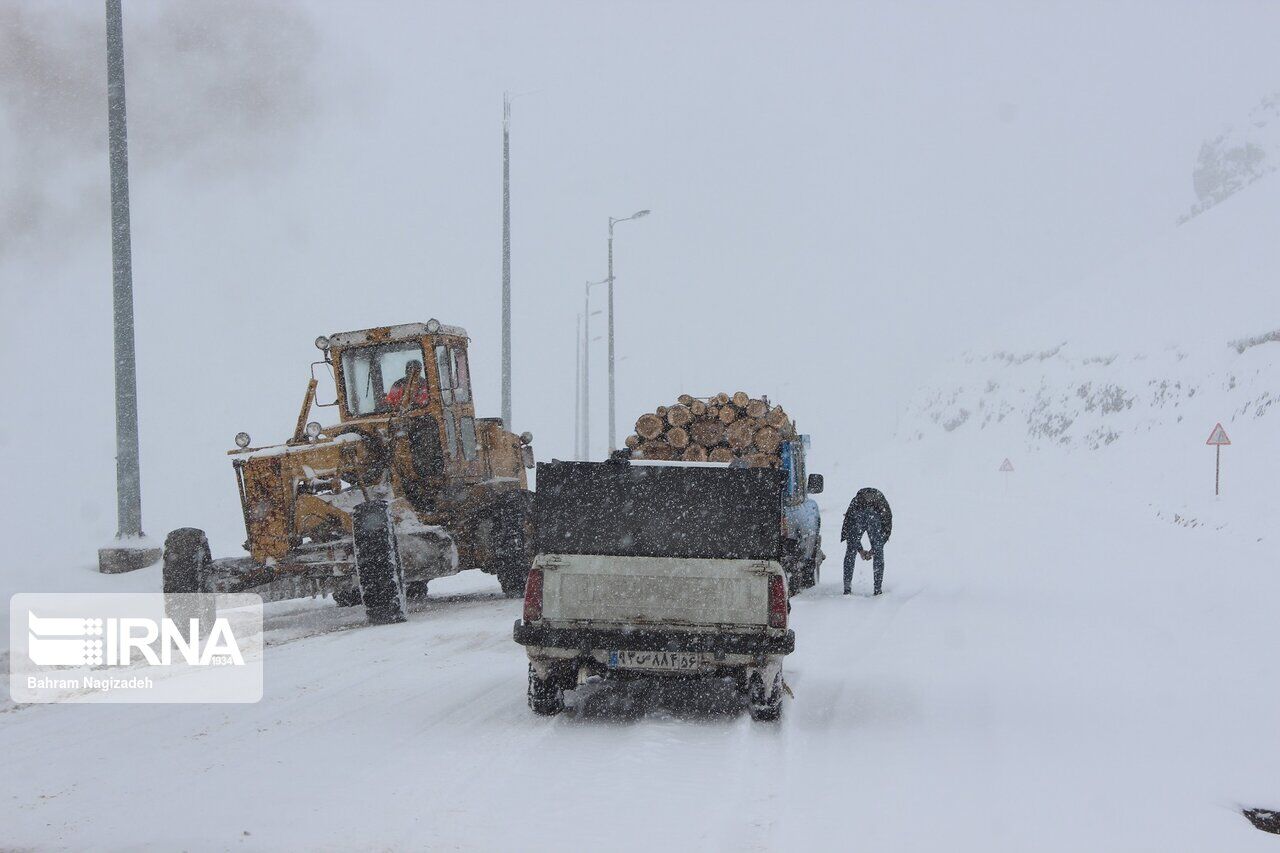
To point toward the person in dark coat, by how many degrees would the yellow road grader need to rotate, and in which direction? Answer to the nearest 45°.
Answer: approximately 135° to its left

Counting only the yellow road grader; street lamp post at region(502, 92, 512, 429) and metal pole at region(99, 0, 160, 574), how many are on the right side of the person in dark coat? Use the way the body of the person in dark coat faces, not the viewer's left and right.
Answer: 0

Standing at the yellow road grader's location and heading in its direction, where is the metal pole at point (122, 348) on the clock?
The metal pole is roughly at 2 o'clock from the yellow road grader.

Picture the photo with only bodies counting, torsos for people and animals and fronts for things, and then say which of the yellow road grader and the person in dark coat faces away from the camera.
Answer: the person in dark coat

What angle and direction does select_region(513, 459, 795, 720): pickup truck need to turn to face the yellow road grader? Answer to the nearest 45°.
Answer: approximately 45° to its left

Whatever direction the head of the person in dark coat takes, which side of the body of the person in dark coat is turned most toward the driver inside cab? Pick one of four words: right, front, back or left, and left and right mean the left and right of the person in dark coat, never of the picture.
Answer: left

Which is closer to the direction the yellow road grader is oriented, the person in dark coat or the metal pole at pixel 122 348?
the metal pole

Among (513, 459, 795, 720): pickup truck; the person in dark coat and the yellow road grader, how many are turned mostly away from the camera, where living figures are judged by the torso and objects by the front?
2

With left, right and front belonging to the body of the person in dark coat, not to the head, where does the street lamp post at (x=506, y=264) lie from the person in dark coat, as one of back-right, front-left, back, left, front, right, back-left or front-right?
front-left

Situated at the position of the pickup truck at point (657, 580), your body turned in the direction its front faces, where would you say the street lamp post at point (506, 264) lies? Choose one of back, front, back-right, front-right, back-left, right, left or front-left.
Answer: front

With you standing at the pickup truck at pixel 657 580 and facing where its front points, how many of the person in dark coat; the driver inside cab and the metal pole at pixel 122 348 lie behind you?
0

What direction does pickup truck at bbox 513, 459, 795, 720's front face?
away from the camera

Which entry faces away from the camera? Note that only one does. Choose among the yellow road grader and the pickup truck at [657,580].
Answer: the pickup truck

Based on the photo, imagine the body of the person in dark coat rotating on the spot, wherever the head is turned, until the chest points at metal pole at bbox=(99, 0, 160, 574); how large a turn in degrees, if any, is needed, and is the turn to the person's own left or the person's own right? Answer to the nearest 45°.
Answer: approximately 90° to the person's own left

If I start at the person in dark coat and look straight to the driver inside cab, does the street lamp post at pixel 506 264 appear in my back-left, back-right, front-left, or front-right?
front-right

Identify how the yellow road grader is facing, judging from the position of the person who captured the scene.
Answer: facing the viewer and to the left of the viewer
